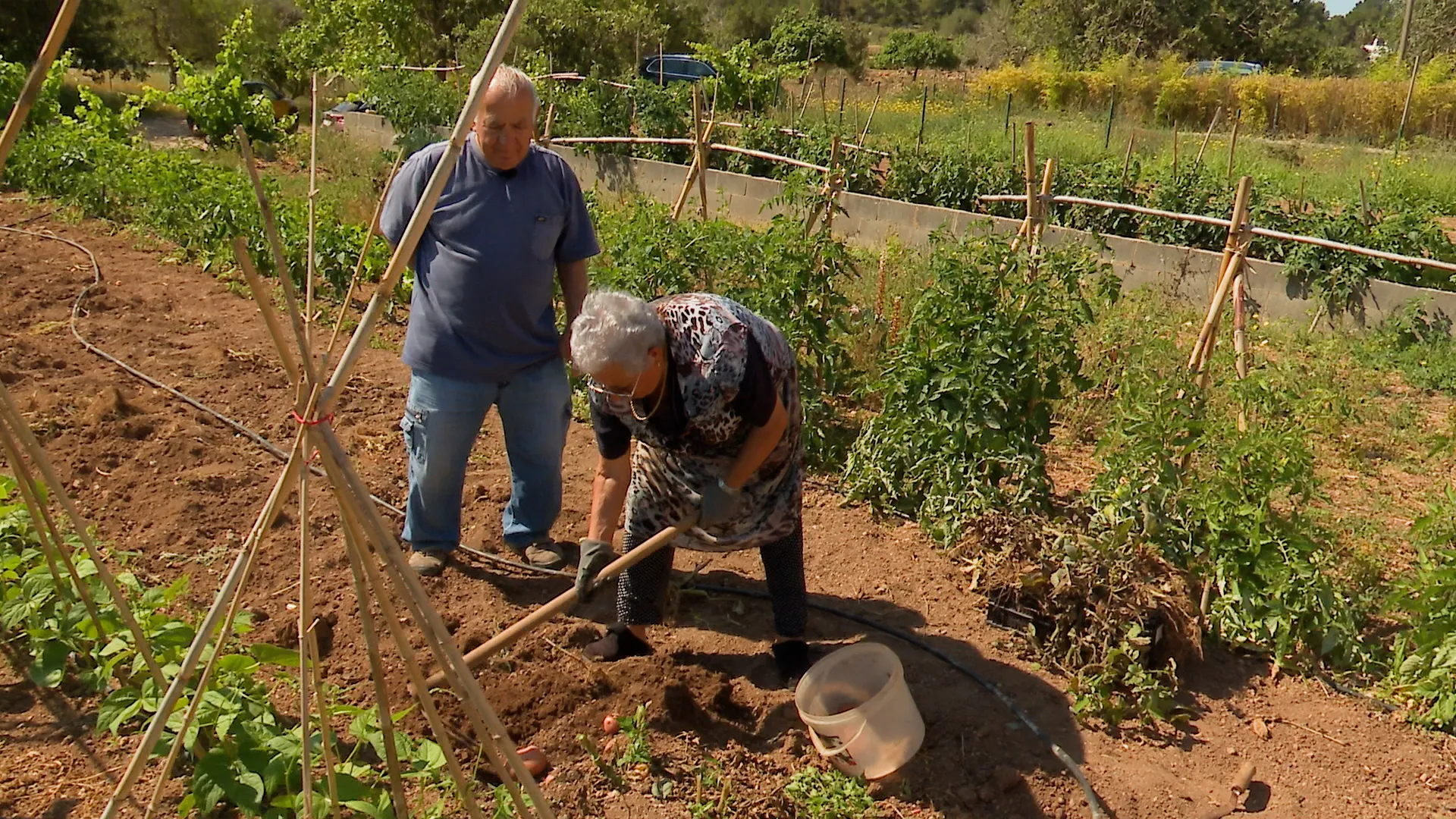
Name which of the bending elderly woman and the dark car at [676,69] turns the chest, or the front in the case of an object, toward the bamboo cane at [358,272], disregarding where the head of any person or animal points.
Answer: the bending elderly woman

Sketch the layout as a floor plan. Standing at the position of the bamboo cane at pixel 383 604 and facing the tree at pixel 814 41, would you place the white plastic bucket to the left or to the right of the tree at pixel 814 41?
right

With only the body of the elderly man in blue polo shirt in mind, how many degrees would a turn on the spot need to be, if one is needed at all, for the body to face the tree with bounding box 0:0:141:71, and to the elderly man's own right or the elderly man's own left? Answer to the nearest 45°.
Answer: approximately 180°

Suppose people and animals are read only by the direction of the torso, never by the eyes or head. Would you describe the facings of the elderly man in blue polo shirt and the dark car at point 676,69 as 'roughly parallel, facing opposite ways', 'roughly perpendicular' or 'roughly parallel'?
roughly perpendicular

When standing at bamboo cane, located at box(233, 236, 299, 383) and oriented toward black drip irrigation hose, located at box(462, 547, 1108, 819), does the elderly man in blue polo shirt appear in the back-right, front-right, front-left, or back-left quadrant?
front-left

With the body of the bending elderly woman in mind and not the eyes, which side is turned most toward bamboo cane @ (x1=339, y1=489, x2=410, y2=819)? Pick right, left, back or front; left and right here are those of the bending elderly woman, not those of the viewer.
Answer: front

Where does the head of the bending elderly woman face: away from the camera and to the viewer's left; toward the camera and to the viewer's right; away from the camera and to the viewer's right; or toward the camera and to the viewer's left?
toward the camera and to the viewer's left

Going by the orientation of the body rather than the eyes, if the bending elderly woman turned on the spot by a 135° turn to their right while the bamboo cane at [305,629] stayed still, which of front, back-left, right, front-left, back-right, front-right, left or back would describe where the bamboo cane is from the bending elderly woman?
back-left

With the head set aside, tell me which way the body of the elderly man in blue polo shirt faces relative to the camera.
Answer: toward the camera

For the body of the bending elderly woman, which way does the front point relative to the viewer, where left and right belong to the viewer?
facing the viewer and to the left of the viewer
